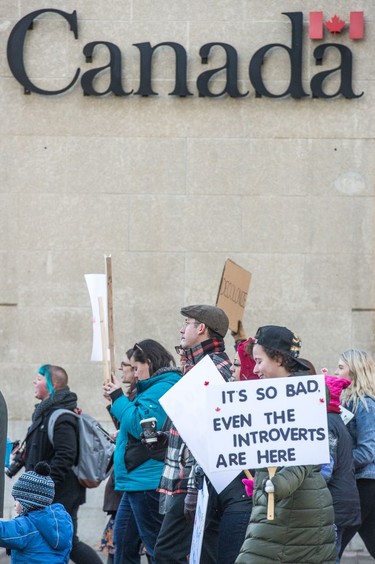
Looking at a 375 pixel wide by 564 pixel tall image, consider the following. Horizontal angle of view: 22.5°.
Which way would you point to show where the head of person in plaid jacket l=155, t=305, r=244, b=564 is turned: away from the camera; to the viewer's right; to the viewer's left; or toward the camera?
to the viewer's left

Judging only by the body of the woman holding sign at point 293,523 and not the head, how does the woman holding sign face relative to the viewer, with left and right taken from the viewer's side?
facing to the left of the viewer

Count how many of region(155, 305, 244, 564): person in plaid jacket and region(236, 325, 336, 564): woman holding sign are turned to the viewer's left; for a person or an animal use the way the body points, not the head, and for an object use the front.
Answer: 2

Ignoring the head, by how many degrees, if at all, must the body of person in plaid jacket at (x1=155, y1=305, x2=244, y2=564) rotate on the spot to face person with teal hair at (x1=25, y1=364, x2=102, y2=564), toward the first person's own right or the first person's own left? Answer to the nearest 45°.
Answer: approximately 45° to the first person's own right

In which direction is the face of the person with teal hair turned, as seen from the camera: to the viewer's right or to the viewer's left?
to the viewer's left

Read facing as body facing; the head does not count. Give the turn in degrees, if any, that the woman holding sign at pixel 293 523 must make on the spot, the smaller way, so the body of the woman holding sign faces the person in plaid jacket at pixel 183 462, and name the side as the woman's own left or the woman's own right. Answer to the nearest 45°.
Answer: approximately 45° to the woman's own right

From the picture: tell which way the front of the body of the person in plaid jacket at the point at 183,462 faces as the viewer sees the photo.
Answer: to the viewer's left

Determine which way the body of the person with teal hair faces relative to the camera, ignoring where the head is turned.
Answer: to the viewer's left
